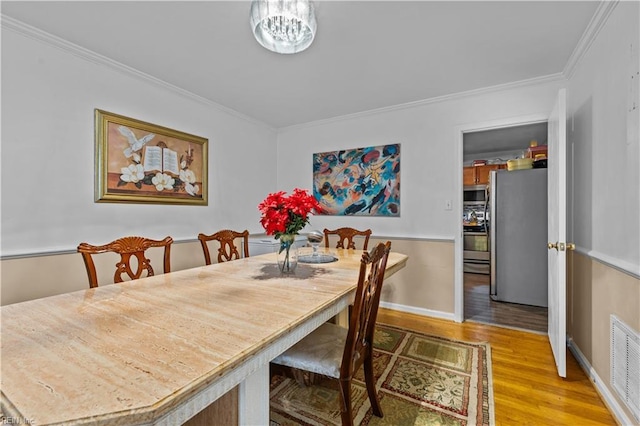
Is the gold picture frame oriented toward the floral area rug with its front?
yes

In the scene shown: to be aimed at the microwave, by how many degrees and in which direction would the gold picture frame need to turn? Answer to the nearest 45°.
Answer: approximately 45° to its left

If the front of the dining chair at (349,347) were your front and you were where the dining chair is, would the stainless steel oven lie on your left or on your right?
on your right

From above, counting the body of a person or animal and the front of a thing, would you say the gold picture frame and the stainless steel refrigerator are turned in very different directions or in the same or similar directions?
very different directions

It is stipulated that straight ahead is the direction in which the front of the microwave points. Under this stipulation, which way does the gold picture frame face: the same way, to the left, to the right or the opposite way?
to the left
